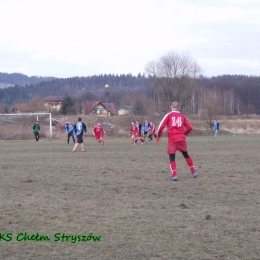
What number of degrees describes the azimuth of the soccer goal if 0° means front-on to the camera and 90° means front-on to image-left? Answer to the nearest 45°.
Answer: approximately 0°
